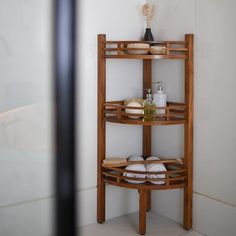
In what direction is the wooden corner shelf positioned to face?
toward the camera
